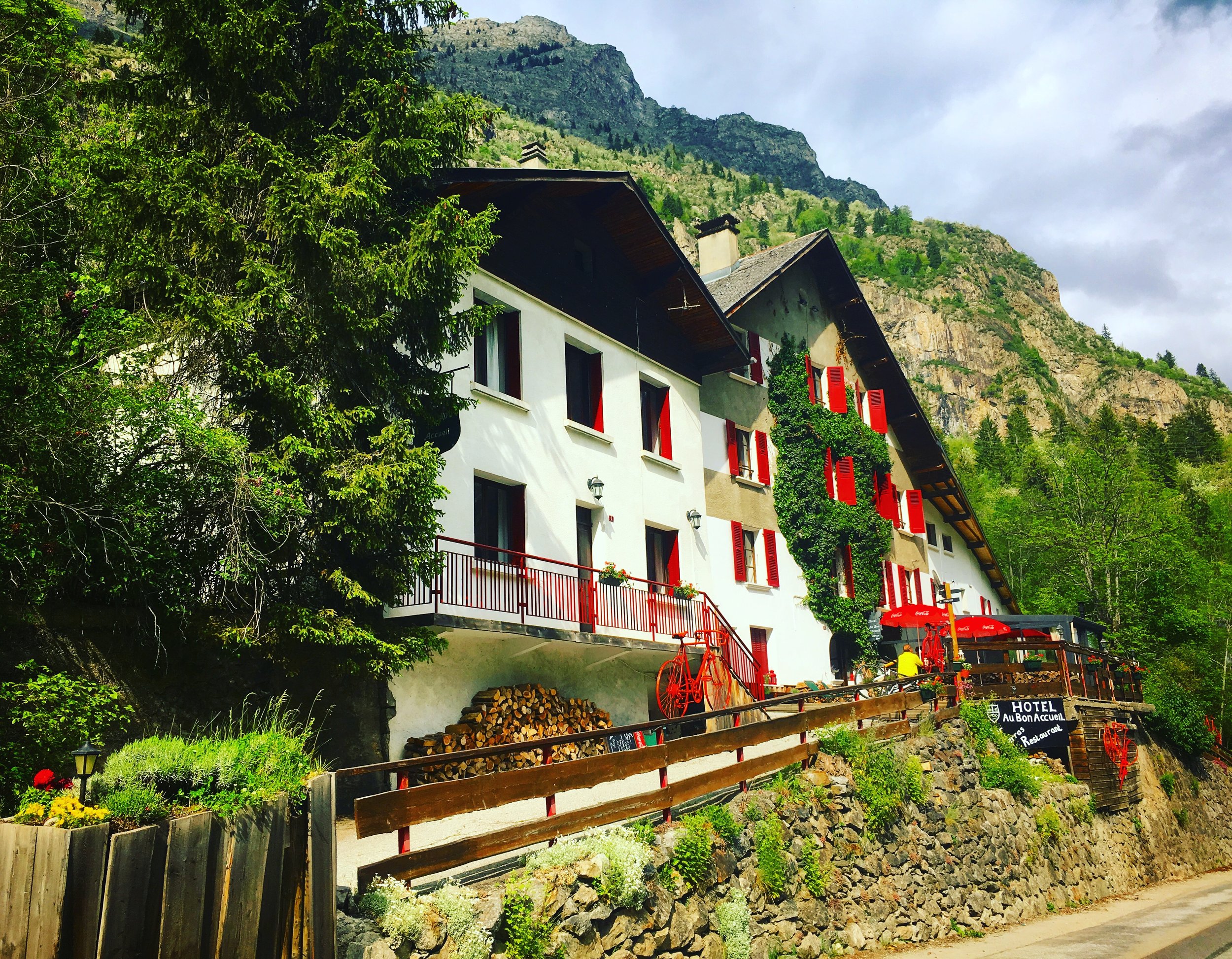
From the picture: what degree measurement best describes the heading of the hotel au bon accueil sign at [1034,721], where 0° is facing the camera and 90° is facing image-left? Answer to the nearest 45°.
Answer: approximately 0°

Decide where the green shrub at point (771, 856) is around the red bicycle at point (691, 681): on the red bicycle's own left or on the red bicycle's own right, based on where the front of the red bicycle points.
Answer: on the red bicycle's own right

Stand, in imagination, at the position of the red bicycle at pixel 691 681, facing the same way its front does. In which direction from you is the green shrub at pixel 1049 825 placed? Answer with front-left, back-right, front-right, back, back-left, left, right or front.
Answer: front-right

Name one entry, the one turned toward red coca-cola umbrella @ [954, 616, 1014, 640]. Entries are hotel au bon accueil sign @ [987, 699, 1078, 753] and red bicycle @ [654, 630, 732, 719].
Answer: the red bicycle

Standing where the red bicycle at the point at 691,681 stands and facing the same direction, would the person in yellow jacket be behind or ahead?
ahead

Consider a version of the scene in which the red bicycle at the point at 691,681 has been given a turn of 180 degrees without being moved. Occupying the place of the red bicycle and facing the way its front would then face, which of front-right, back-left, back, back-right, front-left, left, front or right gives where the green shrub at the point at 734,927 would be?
front-left

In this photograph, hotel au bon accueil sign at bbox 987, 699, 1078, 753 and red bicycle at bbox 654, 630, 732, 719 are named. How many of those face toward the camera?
1

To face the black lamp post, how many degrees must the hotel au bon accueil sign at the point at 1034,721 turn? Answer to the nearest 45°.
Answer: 0° — it already faces it

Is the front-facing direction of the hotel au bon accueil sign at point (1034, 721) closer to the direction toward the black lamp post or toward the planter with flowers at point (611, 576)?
the black lamp post

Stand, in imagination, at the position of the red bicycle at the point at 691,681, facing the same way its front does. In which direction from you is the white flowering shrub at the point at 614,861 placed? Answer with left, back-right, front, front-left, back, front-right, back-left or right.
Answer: back-right

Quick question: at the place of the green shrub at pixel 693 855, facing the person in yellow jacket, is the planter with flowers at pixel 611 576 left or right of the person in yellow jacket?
left

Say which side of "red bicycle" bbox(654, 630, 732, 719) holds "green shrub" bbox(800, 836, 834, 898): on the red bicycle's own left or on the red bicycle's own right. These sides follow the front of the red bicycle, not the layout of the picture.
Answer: on the red bicycle's own right

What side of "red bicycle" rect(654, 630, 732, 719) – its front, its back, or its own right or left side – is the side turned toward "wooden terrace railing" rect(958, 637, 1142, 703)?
front

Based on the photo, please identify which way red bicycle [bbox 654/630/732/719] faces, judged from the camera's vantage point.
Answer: facing away from the viewer and to the right of the viewer

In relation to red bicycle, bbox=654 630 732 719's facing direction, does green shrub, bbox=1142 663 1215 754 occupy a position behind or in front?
in front
